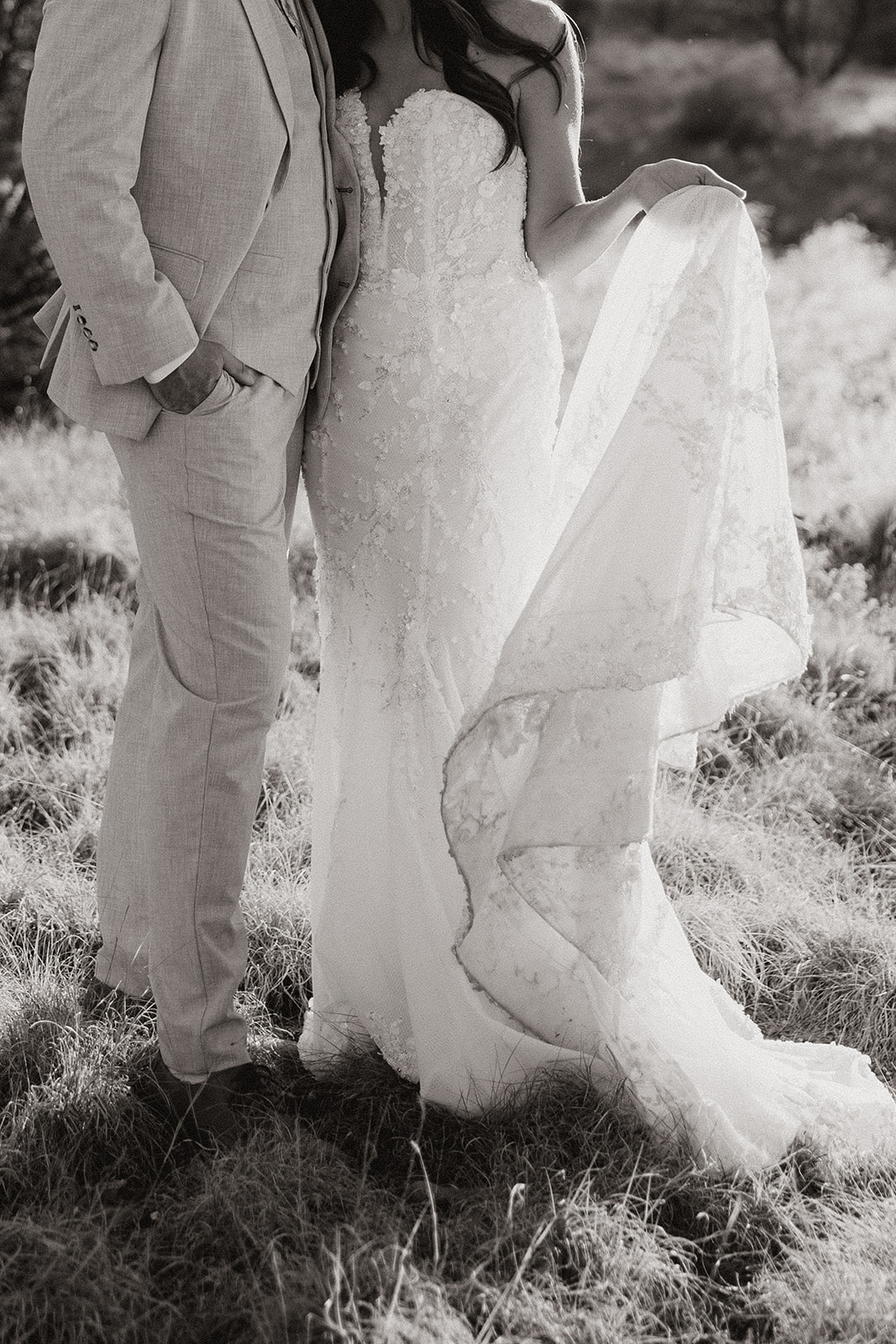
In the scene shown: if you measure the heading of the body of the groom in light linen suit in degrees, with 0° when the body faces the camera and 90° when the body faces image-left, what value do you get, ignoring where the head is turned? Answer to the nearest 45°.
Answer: approximately 315°
